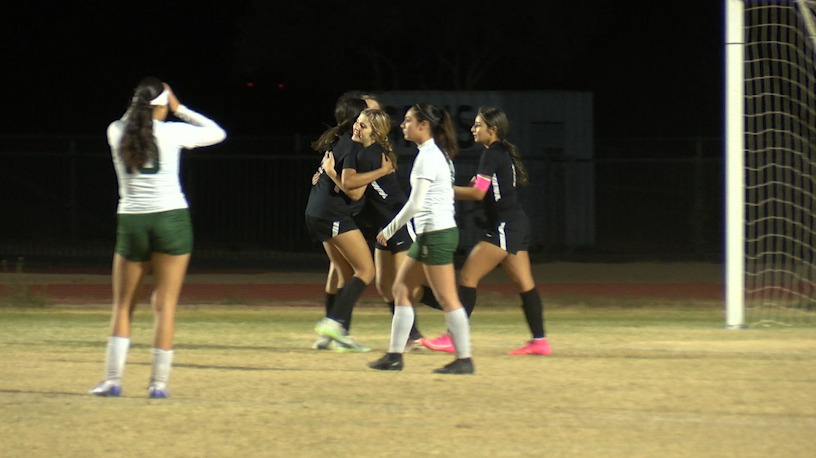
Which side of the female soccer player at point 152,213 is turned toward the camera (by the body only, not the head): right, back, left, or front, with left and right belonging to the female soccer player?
back

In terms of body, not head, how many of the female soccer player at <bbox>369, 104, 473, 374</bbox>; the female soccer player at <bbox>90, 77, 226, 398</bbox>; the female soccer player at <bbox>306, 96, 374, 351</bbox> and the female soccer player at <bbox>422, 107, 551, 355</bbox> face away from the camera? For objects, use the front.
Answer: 1

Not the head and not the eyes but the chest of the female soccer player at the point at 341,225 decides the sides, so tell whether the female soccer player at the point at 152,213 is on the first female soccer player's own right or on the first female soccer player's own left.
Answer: on the first female soccer player's own right

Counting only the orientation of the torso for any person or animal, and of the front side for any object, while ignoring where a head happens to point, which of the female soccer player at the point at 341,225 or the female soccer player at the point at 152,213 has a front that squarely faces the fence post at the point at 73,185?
the female soccer player at the point at 152,213

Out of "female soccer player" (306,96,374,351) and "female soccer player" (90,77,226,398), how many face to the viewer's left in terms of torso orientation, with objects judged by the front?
0

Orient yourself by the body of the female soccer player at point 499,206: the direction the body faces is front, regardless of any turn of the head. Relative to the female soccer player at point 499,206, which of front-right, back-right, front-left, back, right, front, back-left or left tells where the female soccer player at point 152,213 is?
front-left

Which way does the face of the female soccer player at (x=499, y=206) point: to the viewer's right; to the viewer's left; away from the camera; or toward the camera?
to the viewer's left

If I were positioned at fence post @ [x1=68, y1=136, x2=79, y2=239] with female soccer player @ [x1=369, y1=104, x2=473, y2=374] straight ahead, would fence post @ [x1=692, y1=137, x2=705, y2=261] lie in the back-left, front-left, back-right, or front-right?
front-left

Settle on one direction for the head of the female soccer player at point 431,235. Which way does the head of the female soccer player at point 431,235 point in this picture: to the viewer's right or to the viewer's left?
to the viewer's left

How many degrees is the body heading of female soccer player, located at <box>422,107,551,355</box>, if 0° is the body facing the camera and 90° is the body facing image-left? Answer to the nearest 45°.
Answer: approximately 90°
